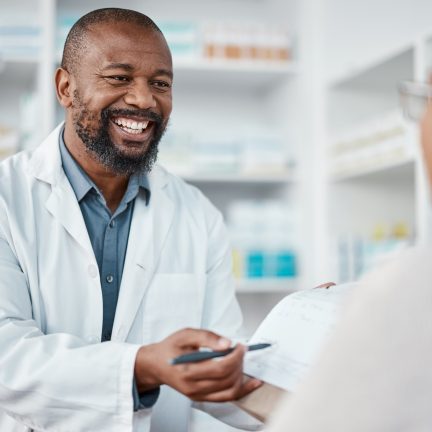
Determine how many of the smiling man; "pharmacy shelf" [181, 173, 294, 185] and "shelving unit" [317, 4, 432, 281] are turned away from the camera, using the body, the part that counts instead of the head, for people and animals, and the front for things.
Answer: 0

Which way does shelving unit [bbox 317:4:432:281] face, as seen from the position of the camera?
facing the viewer and to the left of the viewer

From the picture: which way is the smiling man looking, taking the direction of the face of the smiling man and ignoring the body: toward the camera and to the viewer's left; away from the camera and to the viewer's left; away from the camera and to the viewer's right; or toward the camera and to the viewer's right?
toward the camera and to the viewer's right

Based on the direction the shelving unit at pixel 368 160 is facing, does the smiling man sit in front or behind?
in front

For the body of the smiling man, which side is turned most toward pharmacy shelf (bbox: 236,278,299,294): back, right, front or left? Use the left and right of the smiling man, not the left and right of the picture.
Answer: left

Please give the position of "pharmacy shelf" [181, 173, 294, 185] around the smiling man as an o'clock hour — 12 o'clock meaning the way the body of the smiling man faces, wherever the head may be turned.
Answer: The pharmacy shelf is roughly at 8 o'clock from the smiling man.

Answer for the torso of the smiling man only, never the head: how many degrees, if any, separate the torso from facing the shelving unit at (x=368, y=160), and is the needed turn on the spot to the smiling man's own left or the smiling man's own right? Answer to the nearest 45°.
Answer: approximately 90° to the smiling man's own left

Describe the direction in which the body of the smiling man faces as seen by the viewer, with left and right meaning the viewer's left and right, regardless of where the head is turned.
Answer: facing the viewer and to the right of the viewer

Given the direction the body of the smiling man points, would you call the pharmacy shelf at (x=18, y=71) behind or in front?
behind

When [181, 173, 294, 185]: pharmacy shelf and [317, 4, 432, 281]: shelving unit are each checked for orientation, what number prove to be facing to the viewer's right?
0

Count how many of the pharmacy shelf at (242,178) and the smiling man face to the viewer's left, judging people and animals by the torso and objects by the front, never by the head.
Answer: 0

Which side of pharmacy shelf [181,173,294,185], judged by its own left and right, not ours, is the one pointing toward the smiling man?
front

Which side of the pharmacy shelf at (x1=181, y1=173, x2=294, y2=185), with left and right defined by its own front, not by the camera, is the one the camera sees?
front

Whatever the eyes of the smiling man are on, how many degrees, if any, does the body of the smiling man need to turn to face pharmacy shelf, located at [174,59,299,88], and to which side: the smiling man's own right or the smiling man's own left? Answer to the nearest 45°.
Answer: approximately 135° to the smiling man's own left

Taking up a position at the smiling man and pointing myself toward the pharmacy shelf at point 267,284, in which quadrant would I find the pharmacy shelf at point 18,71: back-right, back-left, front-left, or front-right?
front-left

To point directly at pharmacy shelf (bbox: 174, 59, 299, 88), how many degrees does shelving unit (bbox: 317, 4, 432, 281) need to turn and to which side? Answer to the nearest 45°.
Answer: approximately 45° to its right
